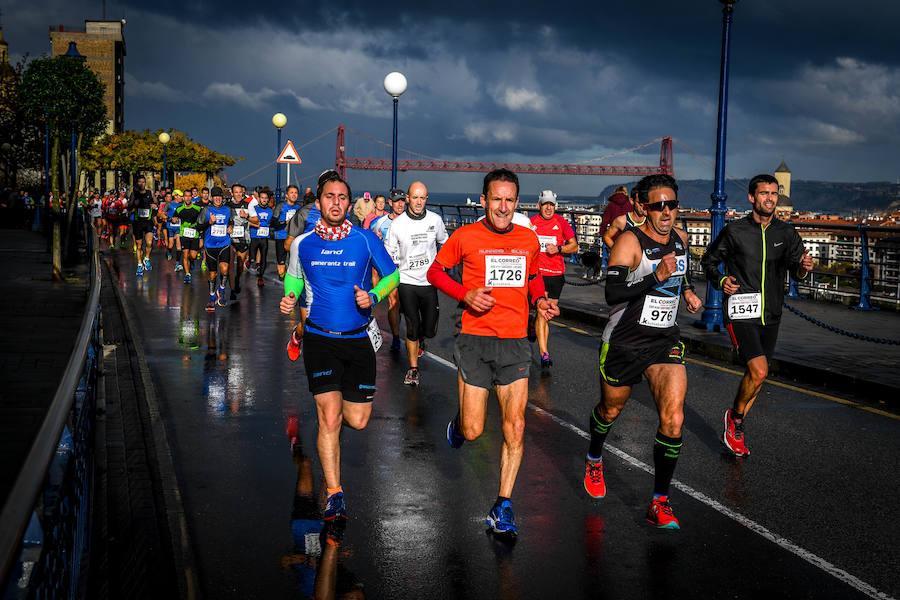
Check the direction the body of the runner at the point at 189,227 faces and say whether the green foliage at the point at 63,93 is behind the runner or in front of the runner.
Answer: behind

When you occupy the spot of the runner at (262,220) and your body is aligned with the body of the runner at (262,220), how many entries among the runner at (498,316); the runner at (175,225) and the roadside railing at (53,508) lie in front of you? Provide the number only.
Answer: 2

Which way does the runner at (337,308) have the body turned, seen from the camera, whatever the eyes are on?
toward the camera

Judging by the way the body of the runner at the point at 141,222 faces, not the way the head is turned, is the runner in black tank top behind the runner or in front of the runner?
in front

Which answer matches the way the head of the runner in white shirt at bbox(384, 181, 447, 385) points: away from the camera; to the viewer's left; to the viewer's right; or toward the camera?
toward the camera

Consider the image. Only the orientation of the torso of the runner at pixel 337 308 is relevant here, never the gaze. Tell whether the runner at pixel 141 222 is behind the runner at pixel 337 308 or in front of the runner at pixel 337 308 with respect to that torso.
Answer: behind

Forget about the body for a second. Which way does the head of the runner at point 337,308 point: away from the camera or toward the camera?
toward the camera

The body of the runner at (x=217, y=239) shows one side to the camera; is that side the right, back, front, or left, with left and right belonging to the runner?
front

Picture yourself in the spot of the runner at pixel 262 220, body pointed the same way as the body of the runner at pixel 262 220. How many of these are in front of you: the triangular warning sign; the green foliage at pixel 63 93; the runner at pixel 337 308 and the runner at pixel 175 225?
1

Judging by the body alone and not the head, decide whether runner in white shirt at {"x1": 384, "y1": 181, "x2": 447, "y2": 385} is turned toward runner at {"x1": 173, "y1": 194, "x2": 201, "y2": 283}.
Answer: no

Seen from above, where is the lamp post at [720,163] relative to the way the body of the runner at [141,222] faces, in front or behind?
in front

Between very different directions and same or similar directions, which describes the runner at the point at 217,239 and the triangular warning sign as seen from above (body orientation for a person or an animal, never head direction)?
same or similar directions

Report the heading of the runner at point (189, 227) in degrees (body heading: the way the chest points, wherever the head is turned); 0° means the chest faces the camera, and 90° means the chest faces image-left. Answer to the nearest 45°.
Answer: approximately 0°

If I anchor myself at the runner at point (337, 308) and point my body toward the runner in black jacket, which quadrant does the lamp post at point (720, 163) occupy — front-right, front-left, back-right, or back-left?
front-left

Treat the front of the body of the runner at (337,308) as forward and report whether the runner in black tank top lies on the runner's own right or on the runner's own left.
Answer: on the runner's own left

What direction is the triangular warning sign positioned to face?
toward the camera

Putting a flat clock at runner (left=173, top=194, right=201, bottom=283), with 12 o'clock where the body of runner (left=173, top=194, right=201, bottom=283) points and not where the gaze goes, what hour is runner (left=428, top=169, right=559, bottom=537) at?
runner (left=428, top=169, right=559, bottom=537) is roughly at 12 o'clock from runner (left=173, top=194, right=201, bottom=283).
